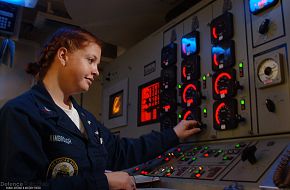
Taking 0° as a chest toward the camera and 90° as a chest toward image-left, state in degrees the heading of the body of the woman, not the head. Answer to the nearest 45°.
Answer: approximately 315°

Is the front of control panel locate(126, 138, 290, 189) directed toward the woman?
yes

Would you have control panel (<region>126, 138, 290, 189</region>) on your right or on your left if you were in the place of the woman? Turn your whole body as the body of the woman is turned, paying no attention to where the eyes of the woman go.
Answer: on your left

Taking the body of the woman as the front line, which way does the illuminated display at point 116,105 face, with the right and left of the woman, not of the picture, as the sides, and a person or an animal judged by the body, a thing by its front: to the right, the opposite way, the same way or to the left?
to the right

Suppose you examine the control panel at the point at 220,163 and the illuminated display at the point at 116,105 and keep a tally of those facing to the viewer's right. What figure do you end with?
0

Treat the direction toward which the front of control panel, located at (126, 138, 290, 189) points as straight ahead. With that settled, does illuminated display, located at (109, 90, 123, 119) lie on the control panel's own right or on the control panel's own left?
on the control panel's own right

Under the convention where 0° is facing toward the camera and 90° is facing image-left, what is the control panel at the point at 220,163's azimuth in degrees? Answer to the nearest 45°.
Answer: approximately 45°

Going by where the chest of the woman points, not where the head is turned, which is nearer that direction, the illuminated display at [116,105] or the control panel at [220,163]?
the control panel
